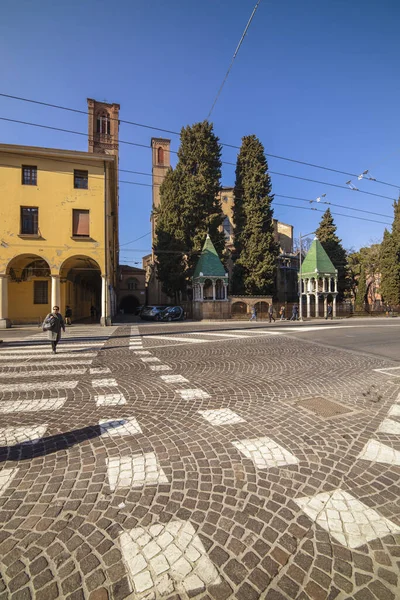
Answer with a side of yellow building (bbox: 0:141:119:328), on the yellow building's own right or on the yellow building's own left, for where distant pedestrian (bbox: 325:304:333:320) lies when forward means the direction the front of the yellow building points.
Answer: on the yellow building's own left

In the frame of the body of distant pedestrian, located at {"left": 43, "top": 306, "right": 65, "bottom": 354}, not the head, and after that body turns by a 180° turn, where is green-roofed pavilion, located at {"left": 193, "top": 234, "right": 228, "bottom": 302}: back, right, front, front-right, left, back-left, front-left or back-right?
front-right

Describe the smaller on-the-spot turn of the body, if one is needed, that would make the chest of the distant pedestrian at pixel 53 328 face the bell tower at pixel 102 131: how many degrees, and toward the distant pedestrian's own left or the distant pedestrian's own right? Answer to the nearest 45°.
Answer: approximately 180°

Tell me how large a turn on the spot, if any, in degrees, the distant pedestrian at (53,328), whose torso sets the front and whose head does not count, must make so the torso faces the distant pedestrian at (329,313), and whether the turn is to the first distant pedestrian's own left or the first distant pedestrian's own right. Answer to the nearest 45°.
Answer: approximately 135° to the first distant pedestrian's own left

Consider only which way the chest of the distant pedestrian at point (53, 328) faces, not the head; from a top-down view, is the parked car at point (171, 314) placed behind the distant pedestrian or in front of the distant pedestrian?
behind

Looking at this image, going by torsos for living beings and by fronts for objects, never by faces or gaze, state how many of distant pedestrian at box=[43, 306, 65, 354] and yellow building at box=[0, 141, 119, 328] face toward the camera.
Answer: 2

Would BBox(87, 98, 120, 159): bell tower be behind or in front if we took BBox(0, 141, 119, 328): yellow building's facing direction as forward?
behind

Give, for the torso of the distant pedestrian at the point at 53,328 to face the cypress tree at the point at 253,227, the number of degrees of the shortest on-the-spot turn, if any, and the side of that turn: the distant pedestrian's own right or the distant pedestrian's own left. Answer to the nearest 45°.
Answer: approximately 135° to the distant pedestrian's own left

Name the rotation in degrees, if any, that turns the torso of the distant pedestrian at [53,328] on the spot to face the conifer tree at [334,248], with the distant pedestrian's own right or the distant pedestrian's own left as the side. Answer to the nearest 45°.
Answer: approximately 135° to the distant pedestrian's own left

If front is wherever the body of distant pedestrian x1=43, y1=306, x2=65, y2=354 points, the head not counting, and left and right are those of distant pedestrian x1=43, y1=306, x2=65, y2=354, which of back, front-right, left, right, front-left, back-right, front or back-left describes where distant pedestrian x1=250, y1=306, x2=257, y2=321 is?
back-left
